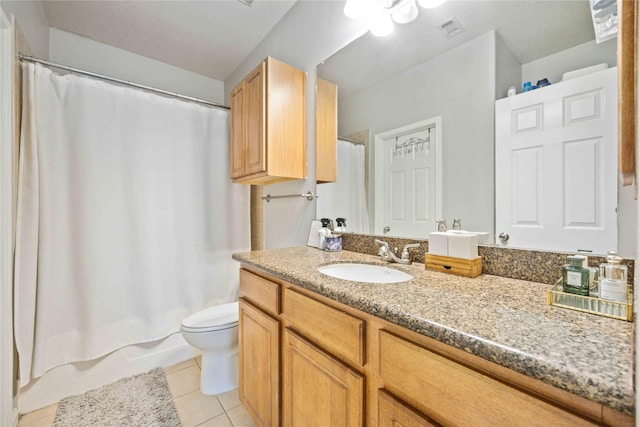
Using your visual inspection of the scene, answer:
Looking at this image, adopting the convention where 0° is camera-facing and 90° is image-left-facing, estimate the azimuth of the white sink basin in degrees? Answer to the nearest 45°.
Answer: approximately 45°

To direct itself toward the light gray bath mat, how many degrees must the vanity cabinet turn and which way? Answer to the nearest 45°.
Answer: approximately 45° to its right

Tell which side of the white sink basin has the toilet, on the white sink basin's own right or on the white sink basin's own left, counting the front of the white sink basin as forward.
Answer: on the white sink basin's own right

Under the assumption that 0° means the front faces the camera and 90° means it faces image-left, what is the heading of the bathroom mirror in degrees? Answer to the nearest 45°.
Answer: approximately 45°

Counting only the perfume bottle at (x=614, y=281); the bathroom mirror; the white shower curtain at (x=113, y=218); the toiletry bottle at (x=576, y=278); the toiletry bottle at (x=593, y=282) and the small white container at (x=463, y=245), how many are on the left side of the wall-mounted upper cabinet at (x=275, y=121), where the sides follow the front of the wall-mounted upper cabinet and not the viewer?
5

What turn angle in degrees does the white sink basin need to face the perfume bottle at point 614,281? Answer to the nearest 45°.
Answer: approximately 90° to its left

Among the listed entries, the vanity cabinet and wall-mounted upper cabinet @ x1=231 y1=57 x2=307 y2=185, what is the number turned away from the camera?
0

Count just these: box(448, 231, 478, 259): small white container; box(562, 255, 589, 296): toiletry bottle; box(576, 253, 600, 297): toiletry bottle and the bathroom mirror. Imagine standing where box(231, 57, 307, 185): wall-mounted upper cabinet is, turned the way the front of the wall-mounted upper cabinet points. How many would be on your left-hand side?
4

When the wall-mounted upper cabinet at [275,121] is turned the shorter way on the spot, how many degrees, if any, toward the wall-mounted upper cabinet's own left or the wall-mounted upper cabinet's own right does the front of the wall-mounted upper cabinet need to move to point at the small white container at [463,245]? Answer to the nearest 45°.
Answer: approximately 90° to the wall-mounted upper cabinet's own left

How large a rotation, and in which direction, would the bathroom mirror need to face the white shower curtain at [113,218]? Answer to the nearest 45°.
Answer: approximately 45° to its right

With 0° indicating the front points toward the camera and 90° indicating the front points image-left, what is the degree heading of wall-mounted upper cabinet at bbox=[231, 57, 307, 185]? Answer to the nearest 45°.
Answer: approximately 45°
